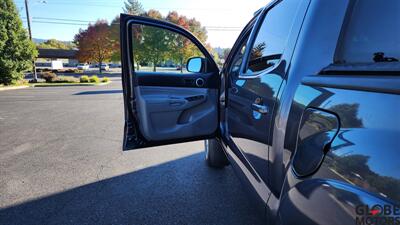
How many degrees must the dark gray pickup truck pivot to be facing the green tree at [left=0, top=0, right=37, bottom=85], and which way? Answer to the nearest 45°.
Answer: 0° — it already faces it

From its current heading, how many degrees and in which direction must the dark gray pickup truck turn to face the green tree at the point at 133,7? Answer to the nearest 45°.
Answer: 0° — it already faces it

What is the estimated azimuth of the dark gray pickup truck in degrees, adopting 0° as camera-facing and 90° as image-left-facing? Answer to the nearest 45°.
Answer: approximately 135°
